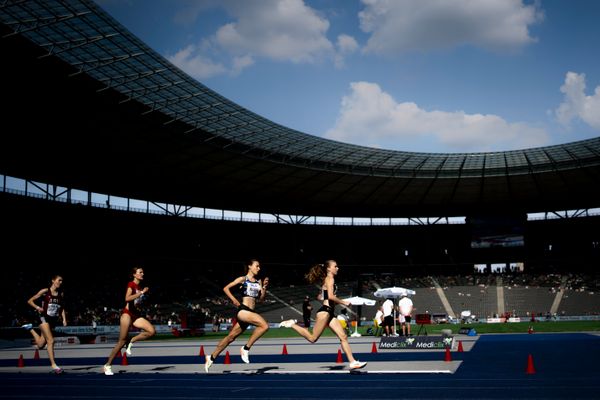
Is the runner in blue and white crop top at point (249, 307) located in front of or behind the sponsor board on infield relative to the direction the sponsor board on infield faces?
in front

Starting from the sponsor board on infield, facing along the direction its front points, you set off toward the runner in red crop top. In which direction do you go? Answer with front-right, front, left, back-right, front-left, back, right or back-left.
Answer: front-right

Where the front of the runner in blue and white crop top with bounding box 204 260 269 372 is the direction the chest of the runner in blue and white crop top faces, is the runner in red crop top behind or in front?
behind

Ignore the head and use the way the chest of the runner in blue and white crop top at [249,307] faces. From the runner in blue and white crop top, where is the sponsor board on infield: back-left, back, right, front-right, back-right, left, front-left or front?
left

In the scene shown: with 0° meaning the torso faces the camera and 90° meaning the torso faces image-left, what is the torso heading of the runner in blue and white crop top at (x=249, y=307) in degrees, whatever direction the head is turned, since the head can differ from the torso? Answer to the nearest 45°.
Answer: approximately 315°

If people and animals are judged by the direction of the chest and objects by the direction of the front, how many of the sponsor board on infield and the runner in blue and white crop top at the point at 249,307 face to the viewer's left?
0
